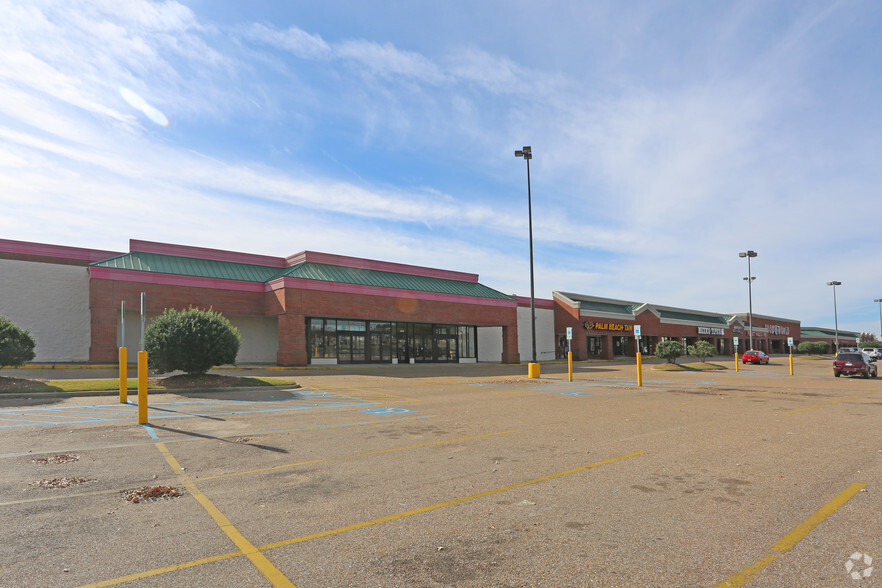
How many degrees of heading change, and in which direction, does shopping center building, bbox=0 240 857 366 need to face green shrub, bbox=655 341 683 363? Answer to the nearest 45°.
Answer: approximately 45° to its left

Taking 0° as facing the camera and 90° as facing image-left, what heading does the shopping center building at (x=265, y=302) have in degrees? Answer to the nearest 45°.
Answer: approximately 315°

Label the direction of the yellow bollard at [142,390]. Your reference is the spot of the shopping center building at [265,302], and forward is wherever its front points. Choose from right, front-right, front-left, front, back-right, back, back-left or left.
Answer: front-right

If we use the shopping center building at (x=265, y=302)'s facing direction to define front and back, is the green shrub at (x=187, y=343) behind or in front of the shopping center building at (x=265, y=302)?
in front
